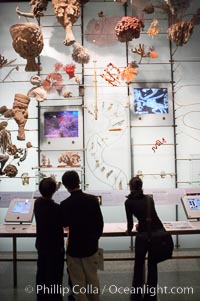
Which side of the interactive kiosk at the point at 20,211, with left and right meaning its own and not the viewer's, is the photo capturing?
front

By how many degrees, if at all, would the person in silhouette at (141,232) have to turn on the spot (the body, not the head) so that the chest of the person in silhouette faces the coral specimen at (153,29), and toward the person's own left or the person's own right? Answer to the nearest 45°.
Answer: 0° — they already face it

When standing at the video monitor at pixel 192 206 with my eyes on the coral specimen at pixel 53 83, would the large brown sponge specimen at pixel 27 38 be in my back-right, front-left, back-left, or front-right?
front-left

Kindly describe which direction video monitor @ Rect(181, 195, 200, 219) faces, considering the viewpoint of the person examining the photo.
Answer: facing the viewer

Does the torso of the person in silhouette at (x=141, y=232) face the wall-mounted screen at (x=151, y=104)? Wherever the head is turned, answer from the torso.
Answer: yes

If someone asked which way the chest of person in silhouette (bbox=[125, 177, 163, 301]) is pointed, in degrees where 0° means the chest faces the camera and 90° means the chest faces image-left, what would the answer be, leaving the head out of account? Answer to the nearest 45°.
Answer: approximately 180°

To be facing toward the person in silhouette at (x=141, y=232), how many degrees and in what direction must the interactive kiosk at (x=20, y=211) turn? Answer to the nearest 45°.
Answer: approximately 45° to its left

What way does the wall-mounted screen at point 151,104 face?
toward the camera
